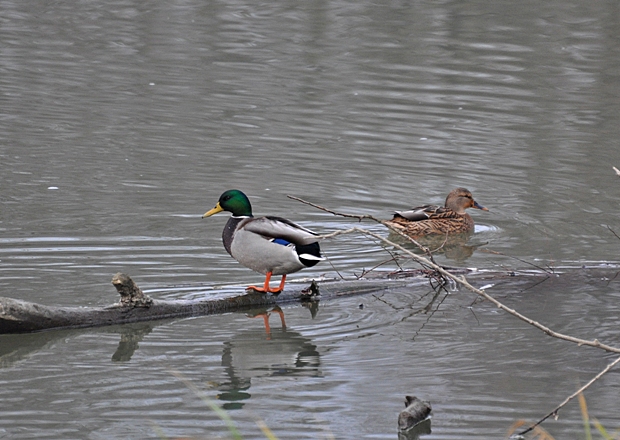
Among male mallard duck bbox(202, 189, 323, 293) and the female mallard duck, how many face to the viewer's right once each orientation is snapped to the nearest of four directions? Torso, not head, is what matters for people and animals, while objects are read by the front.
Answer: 1

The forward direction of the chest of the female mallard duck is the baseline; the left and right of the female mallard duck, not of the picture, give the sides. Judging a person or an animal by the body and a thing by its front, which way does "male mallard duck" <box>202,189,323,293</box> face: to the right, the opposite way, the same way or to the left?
the opposite way

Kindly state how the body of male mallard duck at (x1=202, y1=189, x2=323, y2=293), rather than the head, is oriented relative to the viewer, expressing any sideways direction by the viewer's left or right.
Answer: facing to the left of the viewer

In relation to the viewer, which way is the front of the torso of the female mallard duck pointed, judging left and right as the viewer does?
facing to the right of the viewer

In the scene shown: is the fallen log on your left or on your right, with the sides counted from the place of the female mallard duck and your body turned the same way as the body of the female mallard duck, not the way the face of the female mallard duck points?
on your right

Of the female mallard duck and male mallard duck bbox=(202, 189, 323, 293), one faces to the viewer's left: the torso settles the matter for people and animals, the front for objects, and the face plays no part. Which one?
the male mallard duck

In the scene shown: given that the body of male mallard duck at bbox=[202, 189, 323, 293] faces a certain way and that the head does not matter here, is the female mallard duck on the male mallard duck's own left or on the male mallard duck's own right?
on the male mallard duck's own right
